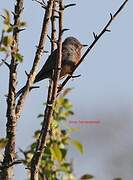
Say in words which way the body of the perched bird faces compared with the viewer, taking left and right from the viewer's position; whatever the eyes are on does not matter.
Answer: facing to the right of the viewer

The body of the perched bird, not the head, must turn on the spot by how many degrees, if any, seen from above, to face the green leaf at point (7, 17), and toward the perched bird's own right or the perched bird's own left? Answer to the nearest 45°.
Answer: approximately 180°

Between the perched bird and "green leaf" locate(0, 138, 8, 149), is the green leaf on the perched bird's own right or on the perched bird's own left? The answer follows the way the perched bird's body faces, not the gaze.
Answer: on the perched bird's own right

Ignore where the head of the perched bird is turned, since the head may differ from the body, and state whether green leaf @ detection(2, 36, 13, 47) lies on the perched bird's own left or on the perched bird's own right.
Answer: on the perched bird's own right
